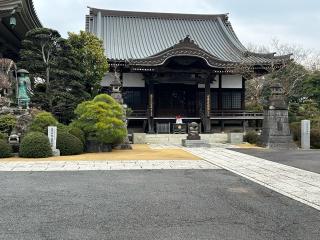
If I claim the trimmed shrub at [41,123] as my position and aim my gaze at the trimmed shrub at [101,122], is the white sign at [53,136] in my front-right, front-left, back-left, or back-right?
front-right

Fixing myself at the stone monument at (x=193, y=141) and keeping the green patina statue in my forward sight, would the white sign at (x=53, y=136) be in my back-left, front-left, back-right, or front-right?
front-left

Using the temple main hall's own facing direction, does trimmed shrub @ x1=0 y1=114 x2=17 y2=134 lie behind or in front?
in front

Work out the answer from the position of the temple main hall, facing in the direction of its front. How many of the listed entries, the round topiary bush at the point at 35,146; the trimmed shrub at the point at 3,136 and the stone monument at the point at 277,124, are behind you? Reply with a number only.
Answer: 0

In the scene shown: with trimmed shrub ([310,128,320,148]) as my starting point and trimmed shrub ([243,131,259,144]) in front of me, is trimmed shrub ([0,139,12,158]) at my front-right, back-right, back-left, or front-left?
front-left

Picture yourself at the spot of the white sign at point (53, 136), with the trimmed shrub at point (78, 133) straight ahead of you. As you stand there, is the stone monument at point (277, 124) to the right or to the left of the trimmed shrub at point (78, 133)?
right

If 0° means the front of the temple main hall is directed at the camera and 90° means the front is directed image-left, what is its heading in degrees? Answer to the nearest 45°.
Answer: approximately 0°

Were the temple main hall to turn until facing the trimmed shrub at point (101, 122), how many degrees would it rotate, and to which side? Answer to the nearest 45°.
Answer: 0° — it already faces it

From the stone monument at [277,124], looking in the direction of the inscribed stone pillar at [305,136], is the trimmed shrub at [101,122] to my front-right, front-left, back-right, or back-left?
back-right

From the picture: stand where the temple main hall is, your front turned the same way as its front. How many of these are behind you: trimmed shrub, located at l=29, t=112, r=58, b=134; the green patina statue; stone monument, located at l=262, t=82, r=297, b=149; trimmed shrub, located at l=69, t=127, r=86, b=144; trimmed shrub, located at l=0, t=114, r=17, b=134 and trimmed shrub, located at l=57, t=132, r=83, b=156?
0

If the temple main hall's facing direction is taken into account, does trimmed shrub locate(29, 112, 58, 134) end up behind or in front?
in front

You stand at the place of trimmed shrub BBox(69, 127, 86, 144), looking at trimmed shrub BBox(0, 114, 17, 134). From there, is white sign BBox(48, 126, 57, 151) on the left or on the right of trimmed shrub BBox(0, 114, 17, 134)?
left

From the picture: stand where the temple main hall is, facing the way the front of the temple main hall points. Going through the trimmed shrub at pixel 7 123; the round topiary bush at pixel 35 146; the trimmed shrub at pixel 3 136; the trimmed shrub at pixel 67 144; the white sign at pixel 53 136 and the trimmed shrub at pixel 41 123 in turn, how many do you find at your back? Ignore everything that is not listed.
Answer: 0

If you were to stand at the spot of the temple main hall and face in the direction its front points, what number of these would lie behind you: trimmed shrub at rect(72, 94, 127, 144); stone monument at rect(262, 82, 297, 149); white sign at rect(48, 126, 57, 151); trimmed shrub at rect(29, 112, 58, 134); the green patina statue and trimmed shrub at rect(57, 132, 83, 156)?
0

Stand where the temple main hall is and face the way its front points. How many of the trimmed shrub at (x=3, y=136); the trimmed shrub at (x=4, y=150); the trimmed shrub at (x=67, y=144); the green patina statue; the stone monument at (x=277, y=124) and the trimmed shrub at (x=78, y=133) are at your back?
0
